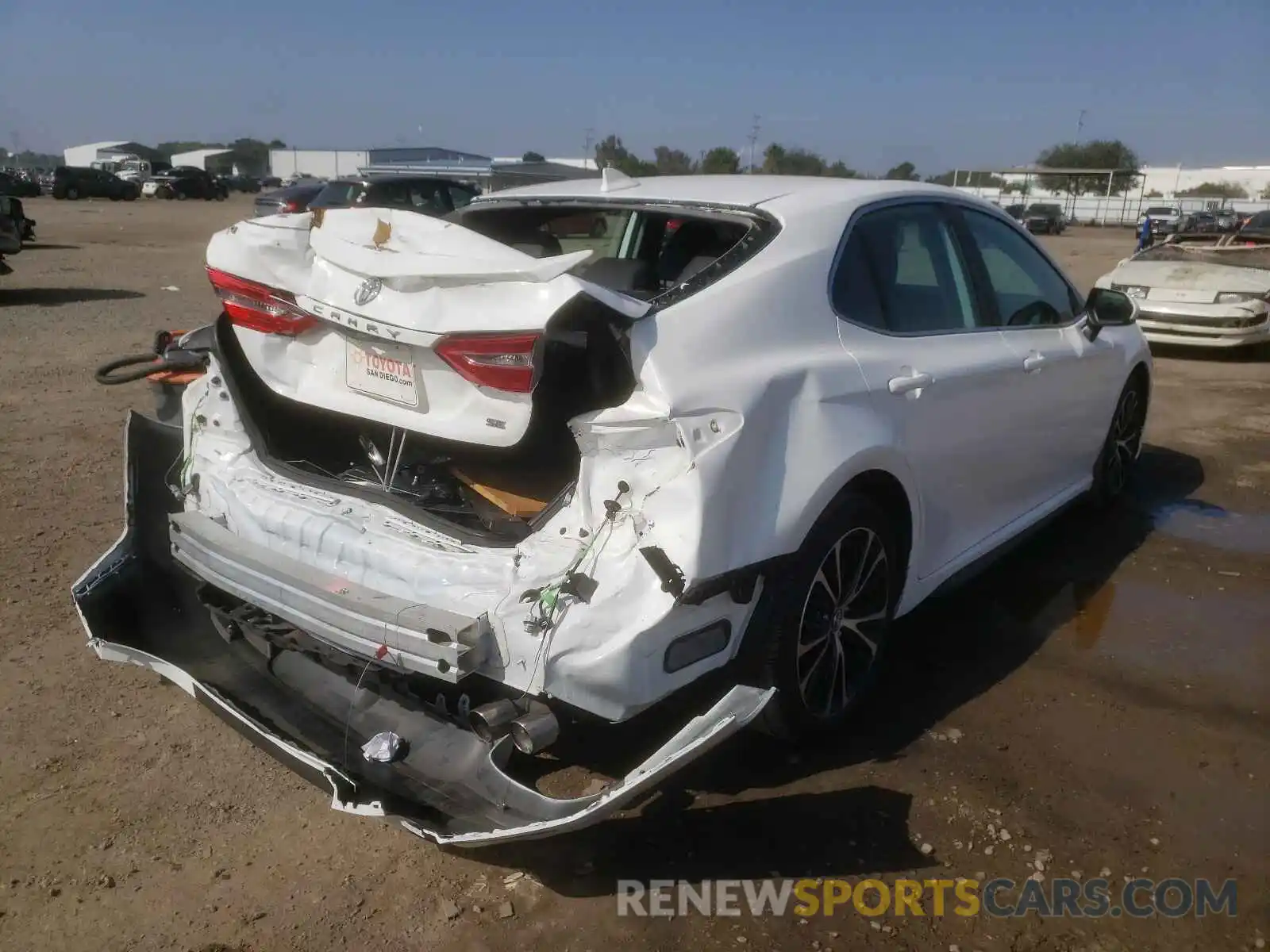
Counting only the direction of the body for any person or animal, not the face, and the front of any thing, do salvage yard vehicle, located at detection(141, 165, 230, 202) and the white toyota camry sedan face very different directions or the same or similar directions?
very different directions

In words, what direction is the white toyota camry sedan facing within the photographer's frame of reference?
facing away from the viewer and to the right of the viewer

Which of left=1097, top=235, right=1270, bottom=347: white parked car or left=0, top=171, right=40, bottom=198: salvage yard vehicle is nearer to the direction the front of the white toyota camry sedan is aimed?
the white parked car
